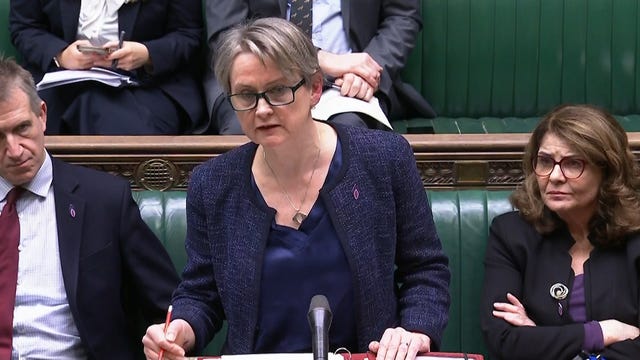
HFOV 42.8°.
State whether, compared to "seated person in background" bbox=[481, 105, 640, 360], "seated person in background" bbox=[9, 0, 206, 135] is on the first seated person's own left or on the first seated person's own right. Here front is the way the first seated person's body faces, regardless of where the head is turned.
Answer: on the first seated person's own right

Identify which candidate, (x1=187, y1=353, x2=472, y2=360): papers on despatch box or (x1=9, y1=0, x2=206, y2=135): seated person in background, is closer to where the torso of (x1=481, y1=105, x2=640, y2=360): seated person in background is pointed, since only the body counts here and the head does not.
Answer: the papers on despatch box

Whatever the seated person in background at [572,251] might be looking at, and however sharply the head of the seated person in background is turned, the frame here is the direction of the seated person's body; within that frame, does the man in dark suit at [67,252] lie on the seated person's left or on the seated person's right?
on the seated person's right

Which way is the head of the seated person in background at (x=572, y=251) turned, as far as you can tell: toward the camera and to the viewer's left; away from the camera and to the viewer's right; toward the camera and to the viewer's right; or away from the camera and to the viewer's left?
toward the camera and to the viewer's left

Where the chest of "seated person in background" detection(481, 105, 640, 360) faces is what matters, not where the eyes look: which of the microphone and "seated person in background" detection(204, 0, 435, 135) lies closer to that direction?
the microphone

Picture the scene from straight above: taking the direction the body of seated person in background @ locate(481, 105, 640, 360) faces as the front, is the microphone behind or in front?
in front

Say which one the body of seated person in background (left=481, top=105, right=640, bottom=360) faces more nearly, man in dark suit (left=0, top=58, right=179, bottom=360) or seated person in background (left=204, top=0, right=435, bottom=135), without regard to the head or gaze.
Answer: the man in dark suit

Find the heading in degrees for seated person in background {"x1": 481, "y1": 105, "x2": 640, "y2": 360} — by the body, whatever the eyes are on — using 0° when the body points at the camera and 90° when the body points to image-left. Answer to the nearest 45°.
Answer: approximately 0°

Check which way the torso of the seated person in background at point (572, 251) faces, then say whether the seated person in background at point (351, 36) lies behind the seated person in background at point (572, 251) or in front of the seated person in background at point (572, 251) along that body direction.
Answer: behind

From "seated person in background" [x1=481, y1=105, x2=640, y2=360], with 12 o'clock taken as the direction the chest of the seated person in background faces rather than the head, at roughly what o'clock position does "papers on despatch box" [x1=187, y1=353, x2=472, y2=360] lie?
The papers on despatch box is roughly at 1 o'clock from the seated person in background.

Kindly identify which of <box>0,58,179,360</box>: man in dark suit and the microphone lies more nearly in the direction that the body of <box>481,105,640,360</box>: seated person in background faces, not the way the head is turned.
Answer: the microphone
